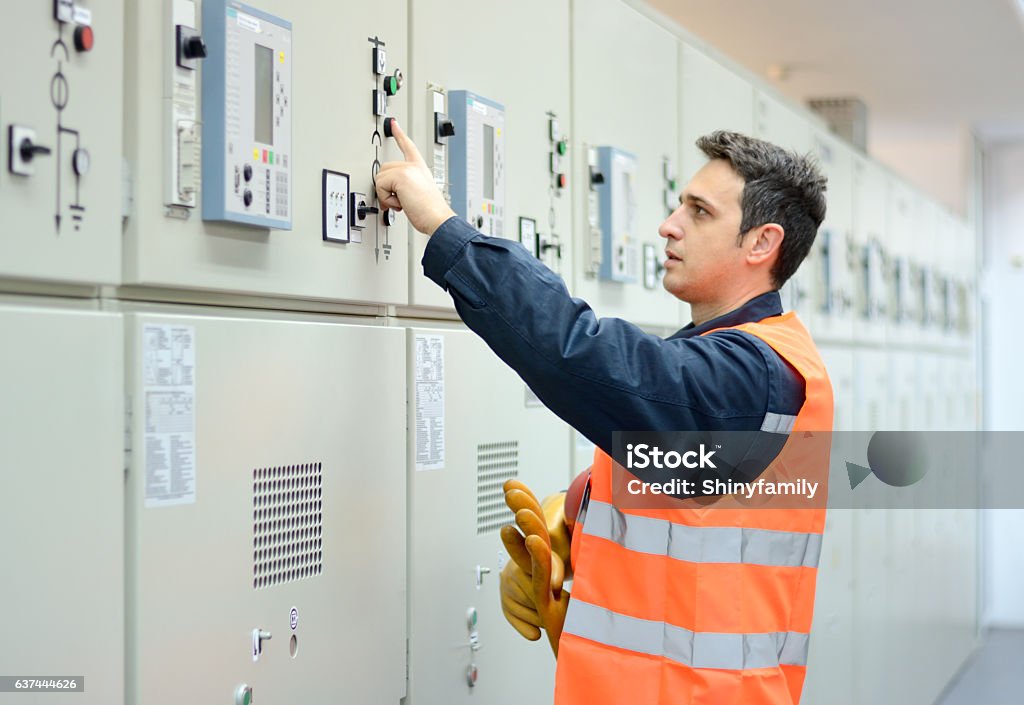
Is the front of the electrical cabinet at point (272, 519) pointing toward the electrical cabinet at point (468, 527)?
no

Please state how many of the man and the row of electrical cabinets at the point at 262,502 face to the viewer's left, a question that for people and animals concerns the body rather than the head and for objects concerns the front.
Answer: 1

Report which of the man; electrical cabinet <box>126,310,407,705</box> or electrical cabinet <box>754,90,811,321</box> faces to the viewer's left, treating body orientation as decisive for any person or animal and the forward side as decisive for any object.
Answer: the man

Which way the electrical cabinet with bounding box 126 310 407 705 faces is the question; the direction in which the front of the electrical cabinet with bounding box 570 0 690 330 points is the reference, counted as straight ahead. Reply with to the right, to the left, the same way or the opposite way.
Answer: the same way

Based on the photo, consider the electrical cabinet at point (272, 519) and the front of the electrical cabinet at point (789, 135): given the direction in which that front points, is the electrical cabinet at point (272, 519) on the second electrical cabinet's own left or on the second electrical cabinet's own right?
on the second electrical cabinet's own right

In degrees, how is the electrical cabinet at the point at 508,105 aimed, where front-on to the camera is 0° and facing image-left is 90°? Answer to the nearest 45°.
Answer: approximately 315°

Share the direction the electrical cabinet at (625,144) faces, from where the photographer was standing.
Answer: facing the viewer and to the right of the viewer

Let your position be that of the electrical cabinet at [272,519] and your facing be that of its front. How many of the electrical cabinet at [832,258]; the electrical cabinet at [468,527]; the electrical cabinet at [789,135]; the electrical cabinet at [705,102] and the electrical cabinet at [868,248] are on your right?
0

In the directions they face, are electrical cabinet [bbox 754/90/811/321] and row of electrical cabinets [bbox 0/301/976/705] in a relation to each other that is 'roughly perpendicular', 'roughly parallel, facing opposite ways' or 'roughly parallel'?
roughly parallel

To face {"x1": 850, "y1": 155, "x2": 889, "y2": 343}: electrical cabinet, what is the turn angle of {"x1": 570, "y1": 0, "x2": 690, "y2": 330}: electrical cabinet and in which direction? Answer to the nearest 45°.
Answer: approximately 90° to its left

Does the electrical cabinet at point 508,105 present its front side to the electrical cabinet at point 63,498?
no

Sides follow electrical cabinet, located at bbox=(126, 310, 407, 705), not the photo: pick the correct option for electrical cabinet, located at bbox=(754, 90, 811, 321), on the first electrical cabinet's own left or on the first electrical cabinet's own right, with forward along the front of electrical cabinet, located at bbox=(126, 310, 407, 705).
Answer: on the first electrical cabinet's own left

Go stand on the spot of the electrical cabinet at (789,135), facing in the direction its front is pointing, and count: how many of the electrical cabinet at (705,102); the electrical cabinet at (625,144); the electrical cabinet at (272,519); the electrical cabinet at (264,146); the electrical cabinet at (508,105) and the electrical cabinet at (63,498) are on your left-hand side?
0

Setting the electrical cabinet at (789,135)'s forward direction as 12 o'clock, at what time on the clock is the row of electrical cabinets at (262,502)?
The row of electrical cabinets is roughly at 2 o'clock from the electrical cabinet.

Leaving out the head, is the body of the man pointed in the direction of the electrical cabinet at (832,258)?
no

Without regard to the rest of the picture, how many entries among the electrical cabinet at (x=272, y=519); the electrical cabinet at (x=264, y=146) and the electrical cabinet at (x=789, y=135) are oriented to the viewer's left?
0

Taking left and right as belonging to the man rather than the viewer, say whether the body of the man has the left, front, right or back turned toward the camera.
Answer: left

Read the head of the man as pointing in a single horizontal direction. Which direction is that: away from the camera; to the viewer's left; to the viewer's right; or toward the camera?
to the viewer's left

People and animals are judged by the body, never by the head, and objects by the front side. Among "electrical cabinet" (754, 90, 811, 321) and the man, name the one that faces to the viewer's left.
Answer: the man
